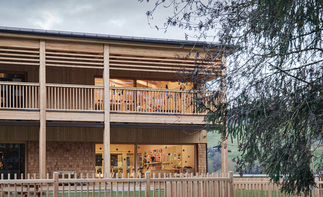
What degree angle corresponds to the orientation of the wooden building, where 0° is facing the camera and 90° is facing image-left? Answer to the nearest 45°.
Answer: approximately 0°

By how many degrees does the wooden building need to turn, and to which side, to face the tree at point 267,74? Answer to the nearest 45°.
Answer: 0° — it already faces it
